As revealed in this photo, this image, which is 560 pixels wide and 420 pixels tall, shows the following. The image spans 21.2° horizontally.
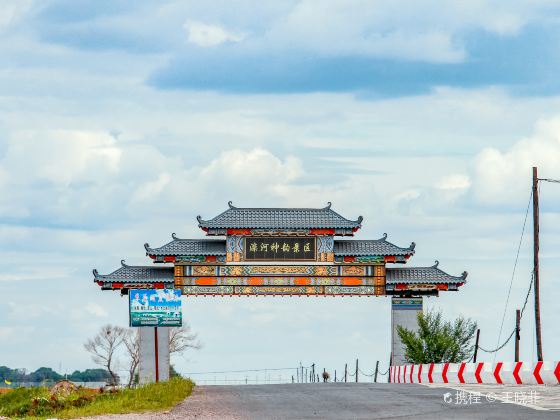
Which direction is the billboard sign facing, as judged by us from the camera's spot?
facing the viewer

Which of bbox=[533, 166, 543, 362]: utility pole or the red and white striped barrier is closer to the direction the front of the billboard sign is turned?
the red and white striped barrier

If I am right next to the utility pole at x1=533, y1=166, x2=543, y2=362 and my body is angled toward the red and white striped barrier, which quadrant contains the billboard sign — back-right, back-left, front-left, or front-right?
front-right

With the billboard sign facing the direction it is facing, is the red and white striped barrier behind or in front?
in front

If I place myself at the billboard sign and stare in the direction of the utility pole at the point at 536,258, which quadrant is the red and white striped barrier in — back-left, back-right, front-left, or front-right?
front-right

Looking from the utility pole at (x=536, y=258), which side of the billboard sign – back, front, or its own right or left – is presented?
left
